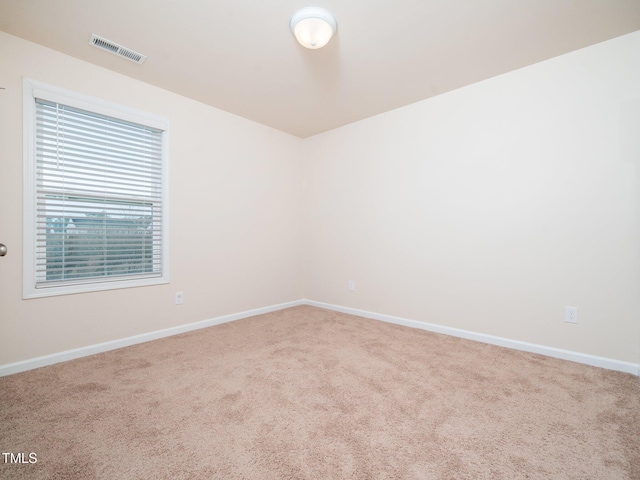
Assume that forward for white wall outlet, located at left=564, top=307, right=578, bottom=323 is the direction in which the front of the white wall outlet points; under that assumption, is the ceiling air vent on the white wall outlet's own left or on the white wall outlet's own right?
on the white wall outlet's own right

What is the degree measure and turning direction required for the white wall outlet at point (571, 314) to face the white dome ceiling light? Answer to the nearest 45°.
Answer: approximately 45° to its right

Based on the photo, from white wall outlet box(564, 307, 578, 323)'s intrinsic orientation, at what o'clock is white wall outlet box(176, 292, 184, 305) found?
white wall outlet box(176, 292, 184, 305) is roughly at 2 o'clock from white wall outlet box(564, 307, 578, 323).

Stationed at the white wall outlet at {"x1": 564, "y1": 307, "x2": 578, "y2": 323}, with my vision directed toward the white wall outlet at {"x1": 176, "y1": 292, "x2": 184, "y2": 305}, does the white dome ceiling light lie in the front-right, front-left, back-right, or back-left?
front-left

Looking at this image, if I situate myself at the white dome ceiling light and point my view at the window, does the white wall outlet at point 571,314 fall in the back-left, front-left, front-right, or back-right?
back-right

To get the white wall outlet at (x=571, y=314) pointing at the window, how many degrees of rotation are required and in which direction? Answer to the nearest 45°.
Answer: approximately 45° to its right

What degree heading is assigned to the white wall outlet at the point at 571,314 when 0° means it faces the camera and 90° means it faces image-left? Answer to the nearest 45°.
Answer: approximately 0°
